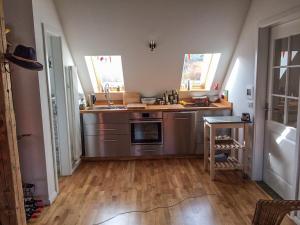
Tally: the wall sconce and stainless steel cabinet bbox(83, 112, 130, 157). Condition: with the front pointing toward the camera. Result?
2

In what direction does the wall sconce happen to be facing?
toward the camera

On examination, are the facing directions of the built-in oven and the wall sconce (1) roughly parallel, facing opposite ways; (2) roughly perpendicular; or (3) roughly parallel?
roughly parallel

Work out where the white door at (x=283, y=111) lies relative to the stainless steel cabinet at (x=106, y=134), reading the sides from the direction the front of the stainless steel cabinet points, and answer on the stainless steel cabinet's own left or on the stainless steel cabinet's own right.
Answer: on the stainless steel cabinet's own left

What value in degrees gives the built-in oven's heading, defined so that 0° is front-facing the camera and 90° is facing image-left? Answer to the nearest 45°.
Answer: approximately 0°

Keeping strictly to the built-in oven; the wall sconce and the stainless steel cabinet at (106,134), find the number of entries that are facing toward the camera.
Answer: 3

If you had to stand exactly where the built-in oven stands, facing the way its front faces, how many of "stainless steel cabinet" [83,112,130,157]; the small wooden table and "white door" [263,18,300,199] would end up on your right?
1

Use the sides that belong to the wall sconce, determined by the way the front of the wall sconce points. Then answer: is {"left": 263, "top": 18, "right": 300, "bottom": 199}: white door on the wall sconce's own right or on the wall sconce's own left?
on the wall sconce's own left

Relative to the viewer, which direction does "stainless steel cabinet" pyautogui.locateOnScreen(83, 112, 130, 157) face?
toward the camera

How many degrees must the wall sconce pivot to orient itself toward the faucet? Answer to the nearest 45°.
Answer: approximately 135° to its right

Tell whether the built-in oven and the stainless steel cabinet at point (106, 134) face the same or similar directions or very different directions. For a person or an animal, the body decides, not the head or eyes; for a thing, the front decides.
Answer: same or similar directions
